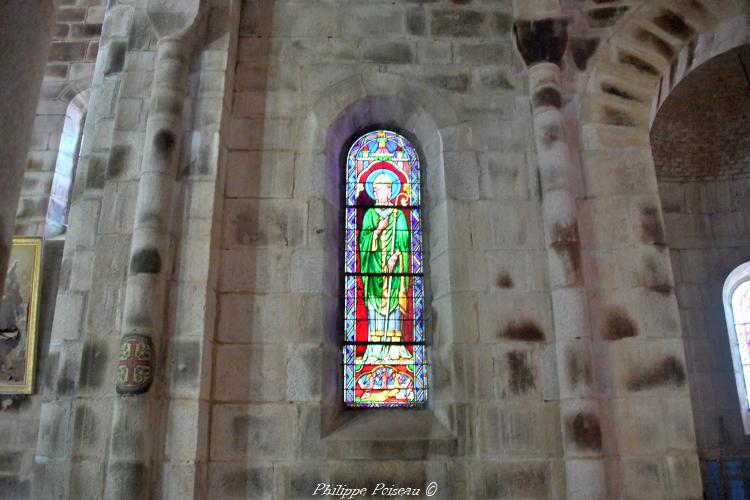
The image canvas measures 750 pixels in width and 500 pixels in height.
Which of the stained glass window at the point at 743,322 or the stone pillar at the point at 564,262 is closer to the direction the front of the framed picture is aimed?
the stone pillar

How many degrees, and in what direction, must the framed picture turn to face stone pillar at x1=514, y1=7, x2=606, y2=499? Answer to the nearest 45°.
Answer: approximately 45° to its left

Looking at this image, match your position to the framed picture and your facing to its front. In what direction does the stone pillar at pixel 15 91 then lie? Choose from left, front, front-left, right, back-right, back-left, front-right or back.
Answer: front

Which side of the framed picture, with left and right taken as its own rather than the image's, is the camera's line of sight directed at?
front

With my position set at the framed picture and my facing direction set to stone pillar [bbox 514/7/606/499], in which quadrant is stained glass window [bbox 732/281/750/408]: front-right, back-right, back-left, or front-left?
front-left

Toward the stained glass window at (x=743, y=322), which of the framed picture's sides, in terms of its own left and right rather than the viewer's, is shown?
left
